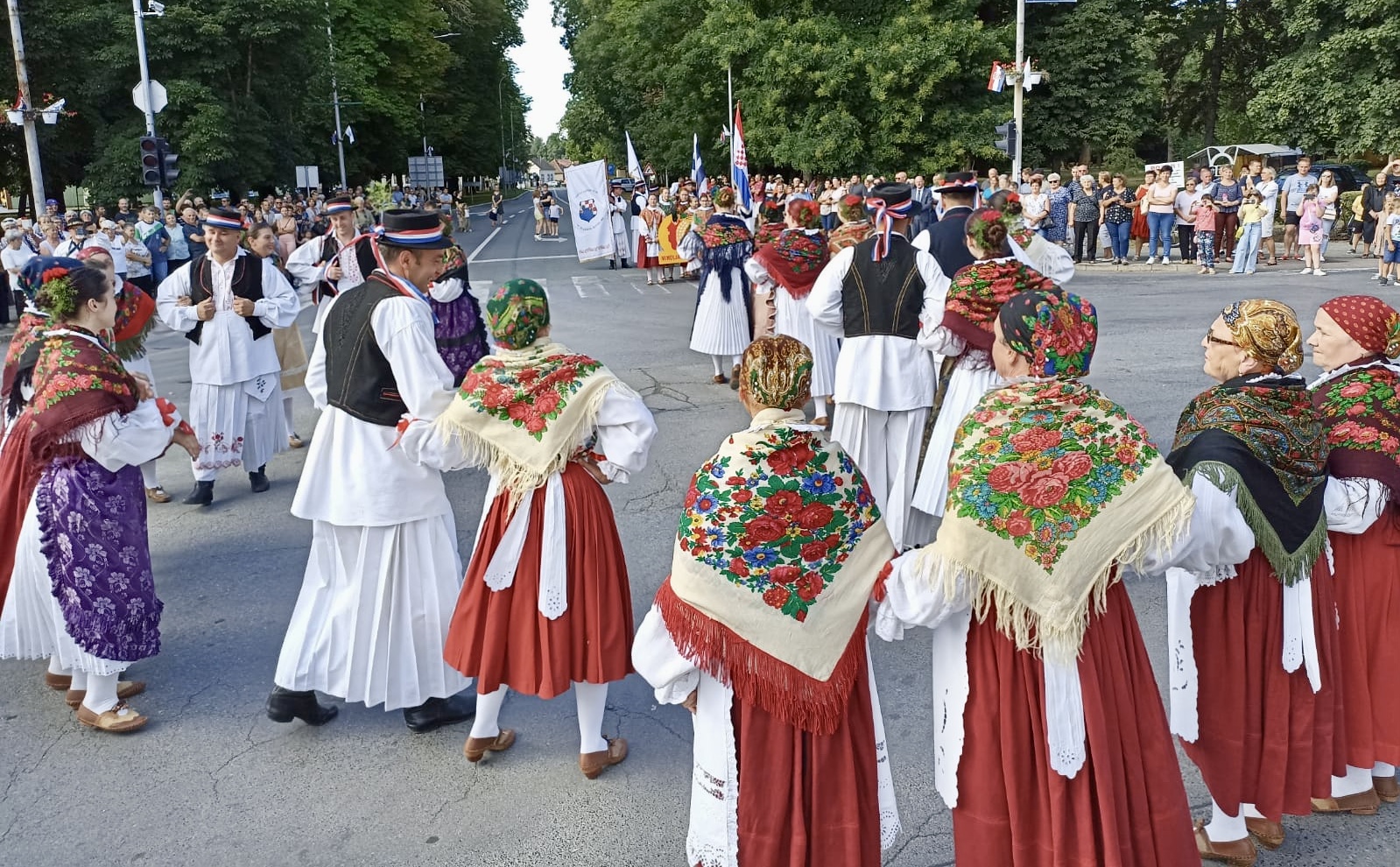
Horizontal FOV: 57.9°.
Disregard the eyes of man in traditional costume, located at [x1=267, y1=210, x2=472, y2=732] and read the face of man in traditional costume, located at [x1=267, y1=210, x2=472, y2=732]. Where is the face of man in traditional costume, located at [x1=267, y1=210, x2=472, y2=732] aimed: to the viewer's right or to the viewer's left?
to the viewer's right

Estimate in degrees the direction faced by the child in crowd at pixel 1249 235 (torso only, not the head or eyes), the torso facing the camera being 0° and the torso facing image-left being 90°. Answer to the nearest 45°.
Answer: approximately 0°

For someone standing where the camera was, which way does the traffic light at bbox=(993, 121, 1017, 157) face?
facing to the left of the viewer

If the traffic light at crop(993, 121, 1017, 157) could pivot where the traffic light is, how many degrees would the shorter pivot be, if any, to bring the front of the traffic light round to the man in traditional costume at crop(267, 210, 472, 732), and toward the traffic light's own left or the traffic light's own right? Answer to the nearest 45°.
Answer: approximately 90° to the traffic light's own left

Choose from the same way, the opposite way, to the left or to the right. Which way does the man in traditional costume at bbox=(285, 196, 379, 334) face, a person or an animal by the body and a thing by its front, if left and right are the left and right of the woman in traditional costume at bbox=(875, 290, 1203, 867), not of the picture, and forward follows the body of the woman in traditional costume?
the opposite way

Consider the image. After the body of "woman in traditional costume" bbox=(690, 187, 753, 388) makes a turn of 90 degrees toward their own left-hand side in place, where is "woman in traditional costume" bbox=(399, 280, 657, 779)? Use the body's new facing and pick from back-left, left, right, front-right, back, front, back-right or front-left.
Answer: left

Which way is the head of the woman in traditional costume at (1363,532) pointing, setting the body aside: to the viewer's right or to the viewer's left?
to the viewer's left

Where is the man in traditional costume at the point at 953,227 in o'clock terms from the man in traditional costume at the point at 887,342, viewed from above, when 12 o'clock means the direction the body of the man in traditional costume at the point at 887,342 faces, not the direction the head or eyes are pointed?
the man in traditional costume at the point at 953,227 is roughly at 1 o'clock from the man in traditional costume at the point at 887,342.

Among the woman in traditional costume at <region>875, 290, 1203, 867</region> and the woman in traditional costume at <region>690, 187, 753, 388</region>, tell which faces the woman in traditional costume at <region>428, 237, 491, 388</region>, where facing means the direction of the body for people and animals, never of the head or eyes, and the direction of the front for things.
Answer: the woman in traditional costume at <region>875, 290, 1203, 867</region>

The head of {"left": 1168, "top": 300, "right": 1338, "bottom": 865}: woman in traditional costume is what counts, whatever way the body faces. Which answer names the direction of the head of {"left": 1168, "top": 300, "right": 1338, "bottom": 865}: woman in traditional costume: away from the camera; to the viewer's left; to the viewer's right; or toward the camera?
to the viewer's left

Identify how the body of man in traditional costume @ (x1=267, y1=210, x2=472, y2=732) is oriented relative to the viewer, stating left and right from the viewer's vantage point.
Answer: facing away from the viewer and to the right of the viewer

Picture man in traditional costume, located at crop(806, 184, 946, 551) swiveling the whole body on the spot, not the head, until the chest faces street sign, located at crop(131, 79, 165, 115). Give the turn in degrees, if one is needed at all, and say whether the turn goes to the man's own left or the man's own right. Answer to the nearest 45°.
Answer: approximately 45° to the man's own left
